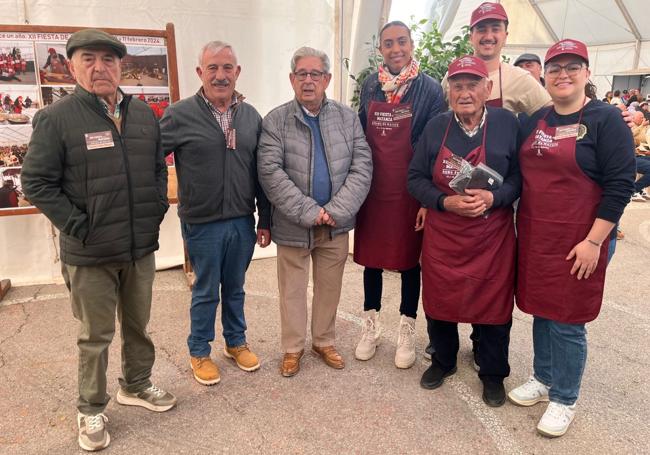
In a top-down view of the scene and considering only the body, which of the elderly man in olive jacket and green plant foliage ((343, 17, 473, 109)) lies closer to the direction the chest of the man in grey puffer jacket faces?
the elderly man in olive jacket

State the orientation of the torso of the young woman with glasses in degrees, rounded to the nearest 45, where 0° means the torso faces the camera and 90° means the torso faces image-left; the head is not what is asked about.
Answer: approximately 45°

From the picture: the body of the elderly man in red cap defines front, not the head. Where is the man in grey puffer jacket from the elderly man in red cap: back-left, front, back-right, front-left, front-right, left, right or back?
right

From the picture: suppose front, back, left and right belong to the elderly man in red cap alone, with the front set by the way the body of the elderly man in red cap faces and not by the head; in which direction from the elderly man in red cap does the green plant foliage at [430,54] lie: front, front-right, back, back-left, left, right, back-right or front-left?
back

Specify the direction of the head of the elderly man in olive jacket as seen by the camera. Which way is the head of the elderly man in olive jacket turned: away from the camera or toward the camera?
toward the camera

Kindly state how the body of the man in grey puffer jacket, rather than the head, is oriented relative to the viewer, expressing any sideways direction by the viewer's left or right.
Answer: facing the viewer

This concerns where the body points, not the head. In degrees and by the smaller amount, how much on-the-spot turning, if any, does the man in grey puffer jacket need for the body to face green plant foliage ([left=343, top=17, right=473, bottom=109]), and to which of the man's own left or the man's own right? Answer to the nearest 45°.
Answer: approximately 135° to the man's own left

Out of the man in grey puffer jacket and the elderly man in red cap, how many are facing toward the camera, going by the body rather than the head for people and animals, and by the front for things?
2

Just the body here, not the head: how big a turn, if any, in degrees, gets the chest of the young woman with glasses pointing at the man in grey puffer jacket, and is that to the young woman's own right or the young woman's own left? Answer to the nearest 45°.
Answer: approximately 45° to the young woman's own right

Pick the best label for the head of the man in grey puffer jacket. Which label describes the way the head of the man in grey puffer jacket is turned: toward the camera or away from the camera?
toward the camera

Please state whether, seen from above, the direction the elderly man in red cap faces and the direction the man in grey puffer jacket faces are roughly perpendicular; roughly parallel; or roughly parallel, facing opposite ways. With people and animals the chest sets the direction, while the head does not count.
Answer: roughly parallel

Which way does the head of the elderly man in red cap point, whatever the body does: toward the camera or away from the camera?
toward the camera

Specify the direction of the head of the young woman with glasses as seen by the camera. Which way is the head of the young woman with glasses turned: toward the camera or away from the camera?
toward the camera
